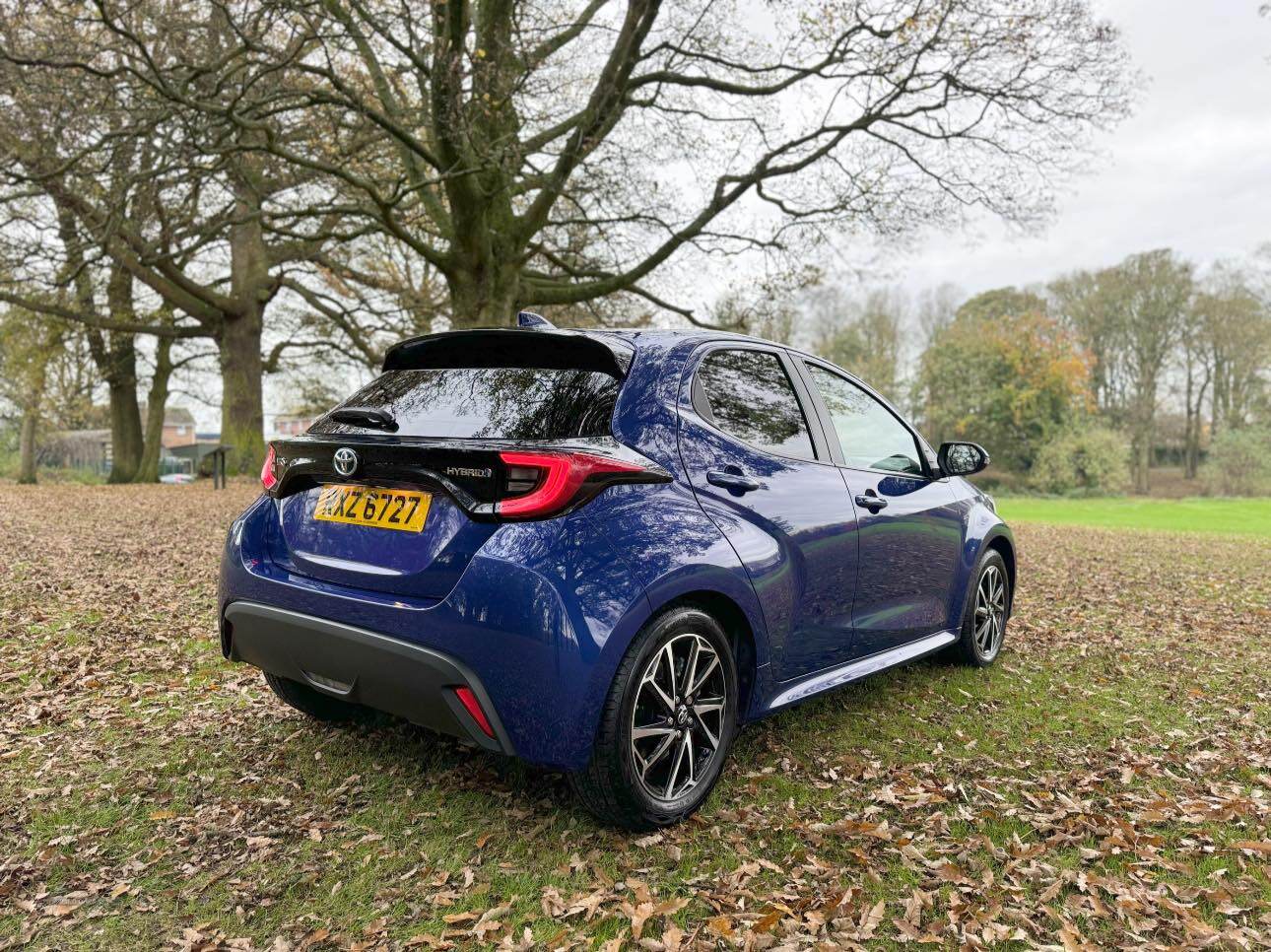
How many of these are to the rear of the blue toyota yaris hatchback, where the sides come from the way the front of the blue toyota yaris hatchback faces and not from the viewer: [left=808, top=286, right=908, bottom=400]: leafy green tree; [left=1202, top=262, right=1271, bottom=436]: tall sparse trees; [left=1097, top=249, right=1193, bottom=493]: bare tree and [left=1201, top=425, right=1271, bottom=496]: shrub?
0

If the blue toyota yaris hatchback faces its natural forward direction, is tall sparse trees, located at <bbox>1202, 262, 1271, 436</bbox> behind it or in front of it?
in front

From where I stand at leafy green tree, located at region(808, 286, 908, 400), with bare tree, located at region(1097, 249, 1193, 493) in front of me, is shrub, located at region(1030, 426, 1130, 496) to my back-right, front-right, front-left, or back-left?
front-right

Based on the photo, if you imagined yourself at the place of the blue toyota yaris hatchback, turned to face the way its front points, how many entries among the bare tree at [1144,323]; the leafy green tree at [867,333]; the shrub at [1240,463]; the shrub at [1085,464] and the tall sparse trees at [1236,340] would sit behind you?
0

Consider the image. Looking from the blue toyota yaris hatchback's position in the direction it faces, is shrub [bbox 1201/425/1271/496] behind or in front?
in front

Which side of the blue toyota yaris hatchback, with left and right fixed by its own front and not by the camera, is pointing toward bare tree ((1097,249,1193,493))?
front

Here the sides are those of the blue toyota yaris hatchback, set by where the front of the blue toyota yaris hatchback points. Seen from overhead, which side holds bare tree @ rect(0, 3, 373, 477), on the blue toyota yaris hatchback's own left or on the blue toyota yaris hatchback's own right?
on the blue toyota yaris hatchback's own left

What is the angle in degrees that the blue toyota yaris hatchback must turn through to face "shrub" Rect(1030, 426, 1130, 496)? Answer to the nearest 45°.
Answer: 0° — it already faces it

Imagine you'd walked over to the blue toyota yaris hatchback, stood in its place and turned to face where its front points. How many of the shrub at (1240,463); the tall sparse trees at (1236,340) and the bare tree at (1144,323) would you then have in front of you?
3

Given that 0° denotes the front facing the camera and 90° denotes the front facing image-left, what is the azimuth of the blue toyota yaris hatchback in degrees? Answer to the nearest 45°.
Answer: approximately 225°
